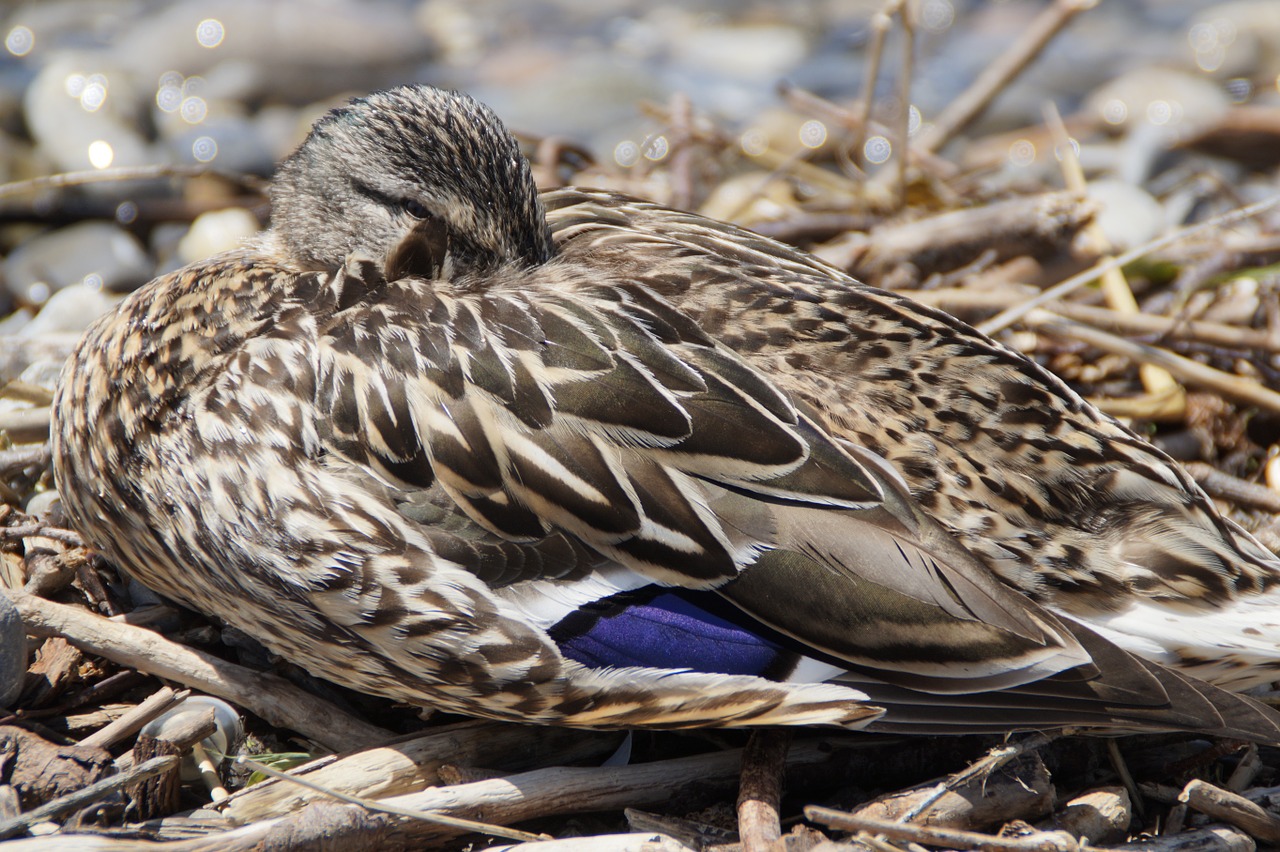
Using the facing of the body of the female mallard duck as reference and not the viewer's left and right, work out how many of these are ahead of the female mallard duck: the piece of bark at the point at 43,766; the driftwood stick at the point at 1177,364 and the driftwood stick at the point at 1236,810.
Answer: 1

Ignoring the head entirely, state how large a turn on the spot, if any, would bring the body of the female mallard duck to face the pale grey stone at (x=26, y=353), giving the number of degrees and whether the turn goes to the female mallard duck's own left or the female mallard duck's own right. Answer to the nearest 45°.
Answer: approximately 45° to the female mallard duck's own right

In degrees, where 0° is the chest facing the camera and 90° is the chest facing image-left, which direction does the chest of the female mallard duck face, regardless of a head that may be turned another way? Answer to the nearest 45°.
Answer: approximately 90°

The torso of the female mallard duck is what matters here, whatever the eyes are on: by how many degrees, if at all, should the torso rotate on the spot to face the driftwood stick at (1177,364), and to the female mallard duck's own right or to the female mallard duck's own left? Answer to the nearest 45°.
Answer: approximately 135° to the female mallard duck's own right

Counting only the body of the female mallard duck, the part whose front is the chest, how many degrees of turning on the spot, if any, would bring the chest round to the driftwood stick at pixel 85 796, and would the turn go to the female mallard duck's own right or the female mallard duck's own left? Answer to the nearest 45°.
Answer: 0° — it already faces it

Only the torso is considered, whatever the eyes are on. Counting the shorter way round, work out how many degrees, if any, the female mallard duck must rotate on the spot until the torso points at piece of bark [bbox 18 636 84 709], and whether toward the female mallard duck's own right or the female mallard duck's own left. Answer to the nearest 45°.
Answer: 0° — it already faces it

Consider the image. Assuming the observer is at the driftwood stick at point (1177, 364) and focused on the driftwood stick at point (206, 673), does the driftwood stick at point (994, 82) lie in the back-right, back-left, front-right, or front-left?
back-right
